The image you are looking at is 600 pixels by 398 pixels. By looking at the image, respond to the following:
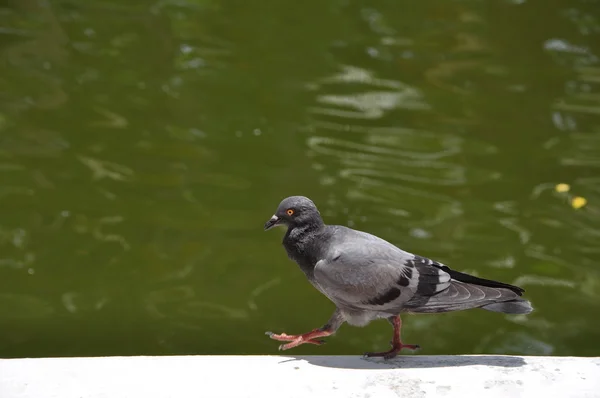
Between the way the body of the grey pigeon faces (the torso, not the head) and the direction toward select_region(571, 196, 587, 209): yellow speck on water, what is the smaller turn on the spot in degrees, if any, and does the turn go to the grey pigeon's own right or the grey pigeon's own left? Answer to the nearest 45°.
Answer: approximately 135° to the grey pigeon's own right

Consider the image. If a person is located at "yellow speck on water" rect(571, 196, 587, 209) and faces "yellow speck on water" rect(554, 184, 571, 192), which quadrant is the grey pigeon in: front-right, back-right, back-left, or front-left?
back-left

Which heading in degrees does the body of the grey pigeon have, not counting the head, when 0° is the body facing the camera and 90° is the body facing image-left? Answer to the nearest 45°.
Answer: approximately 90°

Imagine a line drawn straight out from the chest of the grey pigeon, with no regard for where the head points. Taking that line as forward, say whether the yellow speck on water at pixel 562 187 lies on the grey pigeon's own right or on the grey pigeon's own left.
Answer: on the grey pigeon's own right
